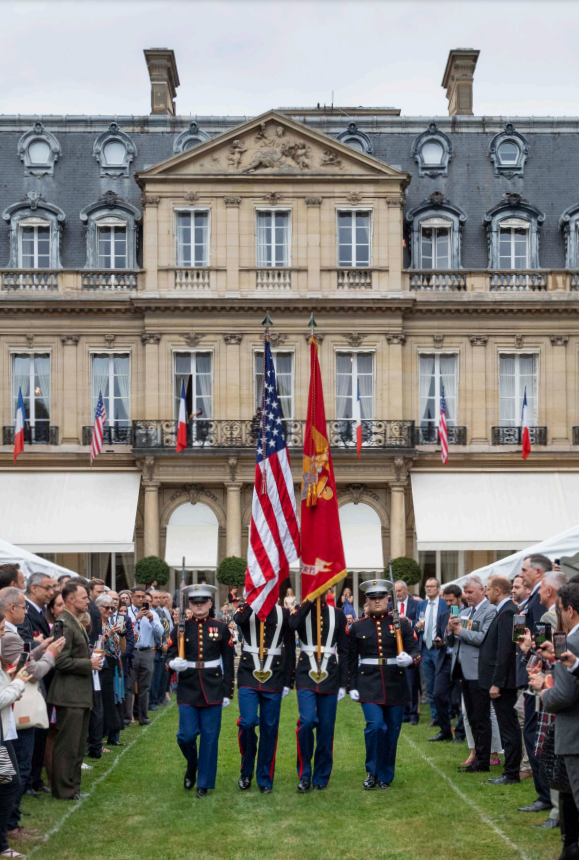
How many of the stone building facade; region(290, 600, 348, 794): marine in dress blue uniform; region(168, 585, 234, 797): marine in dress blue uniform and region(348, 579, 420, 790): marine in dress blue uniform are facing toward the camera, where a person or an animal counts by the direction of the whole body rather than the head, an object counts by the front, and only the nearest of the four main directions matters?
4

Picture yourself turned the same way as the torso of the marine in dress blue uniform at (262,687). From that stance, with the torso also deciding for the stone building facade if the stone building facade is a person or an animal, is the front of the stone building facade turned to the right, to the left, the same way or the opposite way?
the same way

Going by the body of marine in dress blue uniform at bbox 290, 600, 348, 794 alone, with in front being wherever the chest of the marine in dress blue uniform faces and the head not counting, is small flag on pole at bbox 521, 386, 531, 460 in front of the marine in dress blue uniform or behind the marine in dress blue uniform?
behind

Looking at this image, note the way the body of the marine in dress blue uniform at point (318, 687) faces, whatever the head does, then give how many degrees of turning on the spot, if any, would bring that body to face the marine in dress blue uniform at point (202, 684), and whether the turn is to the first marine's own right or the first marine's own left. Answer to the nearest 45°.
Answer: approximately 90° to the first marine's own right

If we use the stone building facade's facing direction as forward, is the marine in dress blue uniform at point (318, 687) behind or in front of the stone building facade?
in front

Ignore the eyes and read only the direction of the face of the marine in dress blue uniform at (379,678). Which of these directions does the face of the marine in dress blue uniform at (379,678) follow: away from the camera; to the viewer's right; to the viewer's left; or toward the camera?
toward the camera

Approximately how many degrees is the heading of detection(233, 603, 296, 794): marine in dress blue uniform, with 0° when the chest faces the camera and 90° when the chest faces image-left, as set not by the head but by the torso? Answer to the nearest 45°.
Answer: approximately 0°

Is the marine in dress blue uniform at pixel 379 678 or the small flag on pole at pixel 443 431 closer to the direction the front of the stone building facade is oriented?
the marine in dress blue uniform

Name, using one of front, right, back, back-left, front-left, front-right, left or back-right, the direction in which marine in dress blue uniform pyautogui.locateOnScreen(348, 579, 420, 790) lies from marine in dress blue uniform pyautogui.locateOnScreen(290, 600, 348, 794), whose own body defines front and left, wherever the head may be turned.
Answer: left

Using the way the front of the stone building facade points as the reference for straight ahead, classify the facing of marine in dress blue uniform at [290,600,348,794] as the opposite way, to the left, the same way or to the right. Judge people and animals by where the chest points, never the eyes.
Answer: the same way

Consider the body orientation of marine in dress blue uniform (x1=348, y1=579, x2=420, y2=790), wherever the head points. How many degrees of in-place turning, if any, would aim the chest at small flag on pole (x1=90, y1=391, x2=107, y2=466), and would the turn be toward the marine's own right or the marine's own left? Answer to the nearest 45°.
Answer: approximately 180°

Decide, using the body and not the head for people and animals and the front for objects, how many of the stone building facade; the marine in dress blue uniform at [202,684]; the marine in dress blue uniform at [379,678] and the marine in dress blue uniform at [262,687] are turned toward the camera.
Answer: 4

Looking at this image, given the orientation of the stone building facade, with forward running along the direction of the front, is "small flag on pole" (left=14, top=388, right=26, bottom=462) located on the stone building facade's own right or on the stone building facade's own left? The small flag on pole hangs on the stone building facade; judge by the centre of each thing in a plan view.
on the stone building facade's own right

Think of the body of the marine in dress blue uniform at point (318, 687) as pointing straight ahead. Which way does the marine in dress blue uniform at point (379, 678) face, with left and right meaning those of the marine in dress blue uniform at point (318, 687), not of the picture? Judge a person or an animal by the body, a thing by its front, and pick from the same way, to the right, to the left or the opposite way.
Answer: the same way

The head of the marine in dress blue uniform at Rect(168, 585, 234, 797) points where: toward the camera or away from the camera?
toward the camera

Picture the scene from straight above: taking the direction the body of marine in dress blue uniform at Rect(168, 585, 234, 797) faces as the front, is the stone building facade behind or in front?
behind

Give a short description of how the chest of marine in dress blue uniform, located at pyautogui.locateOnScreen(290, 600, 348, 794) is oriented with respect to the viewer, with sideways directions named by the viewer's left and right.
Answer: facing the viewer
